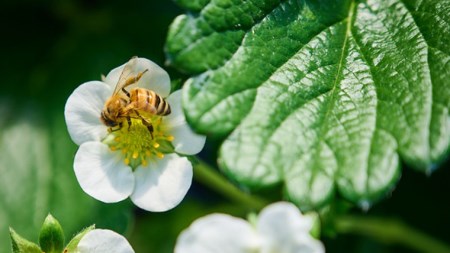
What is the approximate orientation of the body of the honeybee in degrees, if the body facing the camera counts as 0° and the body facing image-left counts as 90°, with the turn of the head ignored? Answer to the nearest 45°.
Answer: approximately 90°

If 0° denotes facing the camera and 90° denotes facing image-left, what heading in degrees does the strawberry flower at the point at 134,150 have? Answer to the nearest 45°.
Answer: approximately 0°

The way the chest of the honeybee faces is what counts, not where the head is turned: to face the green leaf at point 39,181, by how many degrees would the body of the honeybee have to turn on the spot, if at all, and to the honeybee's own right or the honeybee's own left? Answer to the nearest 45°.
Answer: approximately 45° to the honeybee's own right
